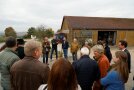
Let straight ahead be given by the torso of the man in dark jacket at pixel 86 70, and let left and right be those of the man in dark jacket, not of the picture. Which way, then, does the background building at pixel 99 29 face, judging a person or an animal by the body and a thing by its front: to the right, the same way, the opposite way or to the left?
the opposite way

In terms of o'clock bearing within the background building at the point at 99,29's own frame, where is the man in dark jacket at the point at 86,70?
The man in dark jacket is roughly at 12 o'clock from the background building.

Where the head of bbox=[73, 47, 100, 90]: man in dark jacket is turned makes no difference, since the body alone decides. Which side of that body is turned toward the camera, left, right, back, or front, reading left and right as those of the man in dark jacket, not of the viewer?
back

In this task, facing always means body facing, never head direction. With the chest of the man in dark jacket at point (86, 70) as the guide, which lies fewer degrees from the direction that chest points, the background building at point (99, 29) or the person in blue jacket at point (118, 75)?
the background building

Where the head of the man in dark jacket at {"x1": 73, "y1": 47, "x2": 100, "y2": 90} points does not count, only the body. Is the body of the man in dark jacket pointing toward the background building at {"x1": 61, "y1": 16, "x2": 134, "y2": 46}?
yes

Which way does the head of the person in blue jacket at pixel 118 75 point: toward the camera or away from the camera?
away from the camera

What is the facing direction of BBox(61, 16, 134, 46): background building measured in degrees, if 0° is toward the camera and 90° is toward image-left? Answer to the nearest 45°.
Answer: approximately 0°
